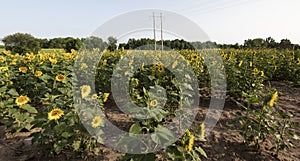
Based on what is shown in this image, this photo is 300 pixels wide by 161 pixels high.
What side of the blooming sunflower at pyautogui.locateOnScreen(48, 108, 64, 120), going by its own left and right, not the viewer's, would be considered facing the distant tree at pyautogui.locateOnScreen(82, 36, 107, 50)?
back

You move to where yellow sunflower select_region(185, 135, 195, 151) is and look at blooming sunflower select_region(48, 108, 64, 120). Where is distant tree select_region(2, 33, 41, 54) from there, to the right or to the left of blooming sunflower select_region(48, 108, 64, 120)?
right

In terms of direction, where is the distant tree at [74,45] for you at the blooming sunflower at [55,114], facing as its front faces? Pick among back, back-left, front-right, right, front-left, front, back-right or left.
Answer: back

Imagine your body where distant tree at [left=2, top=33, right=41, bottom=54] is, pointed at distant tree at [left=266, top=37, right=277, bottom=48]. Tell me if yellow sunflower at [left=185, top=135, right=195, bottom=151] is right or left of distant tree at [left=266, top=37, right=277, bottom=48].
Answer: right

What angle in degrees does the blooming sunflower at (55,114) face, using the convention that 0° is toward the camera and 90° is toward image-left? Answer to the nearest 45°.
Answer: approximately 0°

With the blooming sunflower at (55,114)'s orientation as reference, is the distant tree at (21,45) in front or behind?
behind

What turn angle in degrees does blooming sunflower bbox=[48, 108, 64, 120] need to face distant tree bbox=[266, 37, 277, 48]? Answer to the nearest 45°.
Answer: approximately 135° to its left

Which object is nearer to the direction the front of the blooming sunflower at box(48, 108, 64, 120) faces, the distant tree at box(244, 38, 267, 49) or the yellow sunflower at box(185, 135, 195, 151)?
the yellow sunflower

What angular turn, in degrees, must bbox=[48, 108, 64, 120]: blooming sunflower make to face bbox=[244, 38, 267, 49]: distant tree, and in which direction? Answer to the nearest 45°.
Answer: approximately 135° to its left

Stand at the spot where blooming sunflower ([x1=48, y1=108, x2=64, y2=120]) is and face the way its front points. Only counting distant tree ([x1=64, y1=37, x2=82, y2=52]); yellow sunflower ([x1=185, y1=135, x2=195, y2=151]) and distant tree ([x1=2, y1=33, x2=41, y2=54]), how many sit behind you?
2

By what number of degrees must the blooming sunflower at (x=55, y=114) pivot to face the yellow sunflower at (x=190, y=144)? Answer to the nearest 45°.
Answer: approximately 45° to its left
